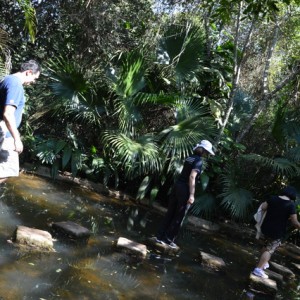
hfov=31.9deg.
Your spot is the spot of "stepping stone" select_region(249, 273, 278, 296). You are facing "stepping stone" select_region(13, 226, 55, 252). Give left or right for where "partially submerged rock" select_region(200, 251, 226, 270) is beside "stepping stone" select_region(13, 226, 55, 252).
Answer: right

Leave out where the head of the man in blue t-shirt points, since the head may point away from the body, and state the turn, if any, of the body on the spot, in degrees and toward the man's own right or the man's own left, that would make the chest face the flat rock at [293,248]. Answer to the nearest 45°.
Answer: approximately 45° to the man's own left

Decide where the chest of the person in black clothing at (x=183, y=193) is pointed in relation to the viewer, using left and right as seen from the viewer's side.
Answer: facing to the right of the viewer

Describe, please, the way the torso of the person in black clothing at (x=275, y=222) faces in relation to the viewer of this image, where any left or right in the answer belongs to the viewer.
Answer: facing away from the viewer and to the right of the viewer

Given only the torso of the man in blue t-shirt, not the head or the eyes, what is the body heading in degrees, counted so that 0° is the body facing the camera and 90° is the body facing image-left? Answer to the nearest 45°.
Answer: approximately 270°

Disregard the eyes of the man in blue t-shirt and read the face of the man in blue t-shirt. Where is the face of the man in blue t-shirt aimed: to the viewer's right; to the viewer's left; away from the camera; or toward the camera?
to the viewer's right
